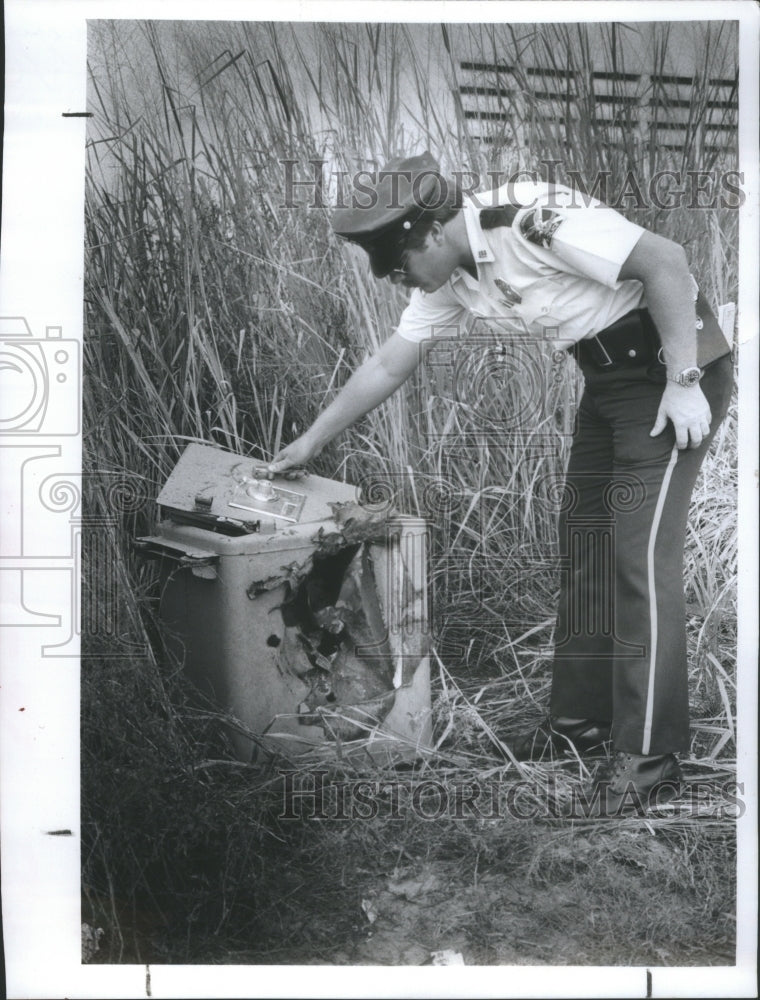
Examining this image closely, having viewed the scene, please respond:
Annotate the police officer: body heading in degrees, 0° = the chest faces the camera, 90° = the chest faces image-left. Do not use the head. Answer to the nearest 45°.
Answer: approximately 45°

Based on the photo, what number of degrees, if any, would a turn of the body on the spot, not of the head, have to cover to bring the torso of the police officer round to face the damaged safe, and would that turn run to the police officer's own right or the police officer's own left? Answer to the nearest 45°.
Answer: approximately 45° to the police officer's own right
